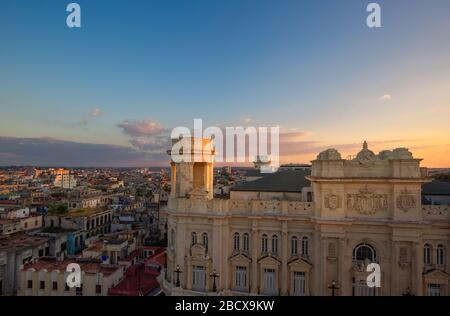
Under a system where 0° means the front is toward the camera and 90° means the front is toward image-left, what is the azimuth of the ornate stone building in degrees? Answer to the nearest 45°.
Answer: approximately 0°

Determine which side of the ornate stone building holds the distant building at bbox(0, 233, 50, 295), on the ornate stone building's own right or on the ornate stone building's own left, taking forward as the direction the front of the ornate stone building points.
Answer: on the ornate stone building's own right

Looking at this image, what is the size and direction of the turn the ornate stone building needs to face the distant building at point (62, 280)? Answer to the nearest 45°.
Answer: approximately 90° to its right
